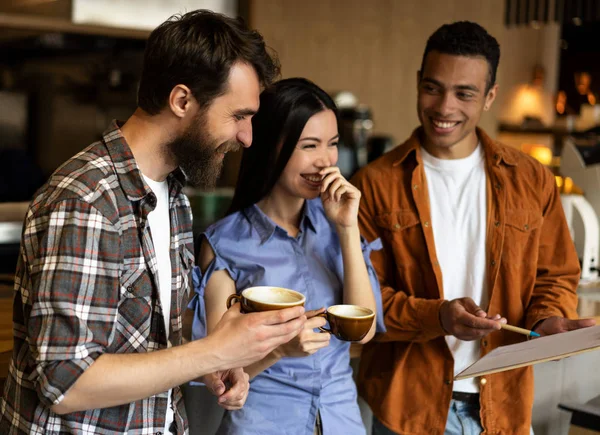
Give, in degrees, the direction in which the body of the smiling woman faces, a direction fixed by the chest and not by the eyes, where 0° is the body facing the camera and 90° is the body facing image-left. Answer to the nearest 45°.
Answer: approximately 315°

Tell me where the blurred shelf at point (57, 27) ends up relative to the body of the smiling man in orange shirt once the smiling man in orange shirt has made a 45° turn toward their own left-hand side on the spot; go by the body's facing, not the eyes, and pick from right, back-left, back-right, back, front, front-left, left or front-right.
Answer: back

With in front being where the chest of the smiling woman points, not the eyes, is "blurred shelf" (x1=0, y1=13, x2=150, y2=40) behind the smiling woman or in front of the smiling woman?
behind

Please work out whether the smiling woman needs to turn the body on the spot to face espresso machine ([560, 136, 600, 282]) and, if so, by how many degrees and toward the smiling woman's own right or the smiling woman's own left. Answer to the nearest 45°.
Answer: approximately 90° to the smiling woman's own left

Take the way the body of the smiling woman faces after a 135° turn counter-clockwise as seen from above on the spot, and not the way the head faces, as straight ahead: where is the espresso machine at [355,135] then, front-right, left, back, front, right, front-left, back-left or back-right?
front

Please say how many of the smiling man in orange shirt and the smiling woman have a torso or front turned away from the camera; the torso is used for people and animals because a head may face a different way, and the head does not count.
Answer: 0

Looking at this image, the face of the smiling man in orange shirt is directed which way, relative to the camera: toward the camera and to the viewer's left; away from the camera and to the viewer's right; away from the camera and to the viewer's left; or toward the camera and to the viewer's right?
toward the camera and to the viewer's left

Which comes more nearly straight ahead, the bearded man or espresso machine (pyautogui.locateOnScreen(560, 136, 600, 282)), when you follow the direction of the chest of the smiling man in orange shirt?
the bearded man

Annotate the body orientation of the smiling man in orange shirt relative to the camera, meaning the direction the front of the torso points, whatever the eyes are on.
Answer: toward the camera
